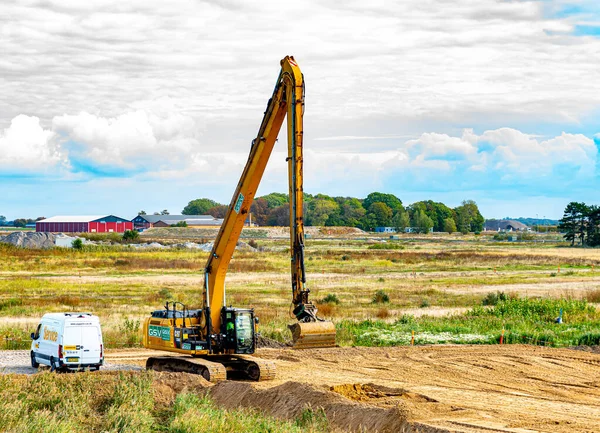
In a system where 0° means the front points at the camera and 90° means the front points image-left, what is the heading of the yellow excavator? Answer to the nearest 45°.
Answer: approximately 315°

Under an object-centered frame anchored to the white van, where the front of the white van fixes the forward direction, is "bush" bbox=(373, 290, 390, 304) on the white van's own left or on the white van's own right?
on the white van's own right

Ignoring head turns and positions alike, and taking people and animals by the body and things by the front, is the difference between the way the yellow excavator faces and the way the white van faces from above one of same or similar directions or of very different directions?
very different directions
